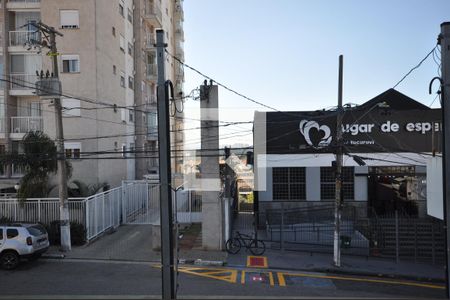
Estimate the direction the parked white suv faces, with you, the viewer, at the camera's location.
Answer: facing away from the viewer and to the left of the viewer

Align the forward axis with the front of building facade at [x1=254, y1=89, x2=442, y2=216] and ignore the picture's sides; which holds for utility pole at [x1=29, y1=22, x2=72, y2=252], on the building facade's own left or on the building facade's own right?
on the building facade's own right

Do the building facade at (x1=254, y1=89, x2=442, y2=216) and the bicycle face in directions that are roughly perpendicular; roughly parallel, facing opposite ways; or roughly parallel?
roughly perpendicular

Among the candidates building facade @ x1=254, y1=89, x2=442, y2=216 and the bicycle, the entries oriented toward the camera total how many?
1

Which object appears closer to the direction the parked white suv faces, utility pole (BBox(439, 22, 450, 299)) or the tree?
the tree
